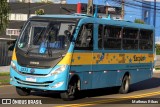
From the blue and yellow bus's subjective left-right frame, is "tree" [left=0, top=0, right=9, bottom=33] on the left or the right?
on its right

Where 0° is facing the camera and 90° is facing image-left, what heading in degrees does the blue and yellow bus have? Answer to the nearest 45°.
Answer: approximately 45°
